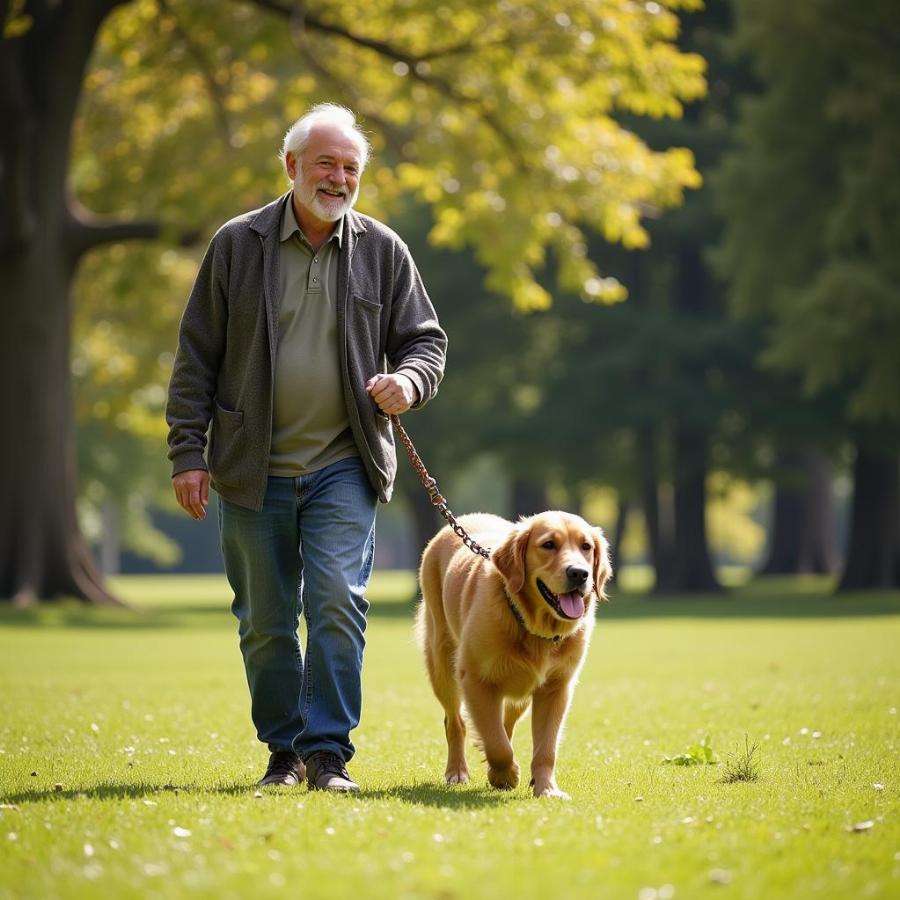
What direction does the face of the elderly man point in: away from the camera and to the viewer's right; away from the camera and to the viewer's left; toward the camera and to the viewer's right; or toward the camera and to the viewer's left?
toward the camera and to the viewer's right

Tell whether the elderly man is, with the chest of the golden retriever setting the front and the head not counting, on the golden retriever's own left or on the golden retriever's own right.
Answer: on the golden retriever's own right

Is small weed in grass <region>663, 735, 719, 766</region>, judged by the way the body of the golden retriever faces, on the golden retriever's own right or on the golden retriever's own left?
on the golden retriever's own left

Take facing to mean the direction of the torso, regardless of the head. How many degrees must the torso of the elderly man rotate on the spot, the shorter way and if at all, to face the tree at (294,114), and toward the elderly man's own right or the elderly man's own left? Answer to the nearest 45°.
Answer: approximately 180°

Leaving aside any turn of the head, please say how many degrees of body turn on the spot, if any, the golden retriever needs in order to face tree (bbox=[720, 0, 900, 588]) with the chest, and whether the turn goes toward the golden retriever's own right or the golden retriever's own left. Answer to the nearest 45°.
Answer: approximately 135° to the golden retriever's own left

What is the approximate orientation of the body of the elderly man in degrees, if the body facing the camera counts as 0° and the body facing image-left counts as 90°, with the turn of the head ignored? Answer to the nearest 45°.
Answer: approximately 0°

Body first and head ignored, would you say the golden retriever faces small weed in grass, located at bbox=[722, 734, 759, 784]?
no

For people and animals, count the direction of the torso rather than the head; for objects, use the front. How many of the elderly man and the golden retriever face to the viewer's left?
0

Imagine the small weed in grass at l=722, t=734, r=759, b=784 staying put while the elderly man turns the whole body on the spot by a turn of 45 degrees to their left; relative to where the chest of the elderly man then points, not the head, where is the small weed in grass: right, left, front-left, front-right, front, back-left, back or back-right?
front-left
